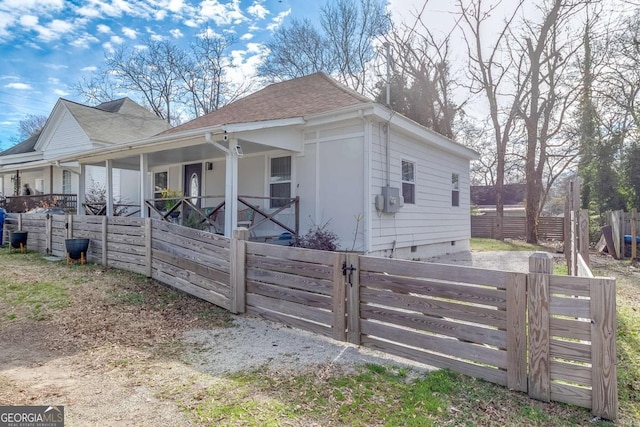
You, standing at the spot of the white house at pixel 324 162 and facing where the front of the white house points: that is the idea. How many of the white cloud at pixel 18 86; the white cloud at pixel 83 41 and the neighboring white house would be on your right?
3

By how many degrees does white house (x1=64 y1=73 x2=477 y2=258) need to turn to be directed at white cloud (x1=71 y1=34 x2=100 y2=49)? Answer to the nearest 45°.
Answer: approximately 90° to its right

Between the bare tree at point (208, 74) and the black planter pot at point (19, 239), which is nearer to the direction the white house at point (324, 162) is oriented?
the black planter pot

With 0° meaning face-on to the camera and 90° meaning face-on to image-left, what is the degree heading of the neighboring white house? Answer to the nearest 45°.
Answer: approximately 45°

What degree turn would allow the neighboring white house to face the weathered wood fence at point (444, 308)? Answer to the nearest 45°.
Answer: approximately 45° to its left

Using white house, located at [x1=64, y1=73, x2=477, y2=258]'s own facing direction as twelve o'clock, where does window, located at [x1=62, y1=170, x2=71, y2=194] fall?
The window is roughly at 3 o'clock from the white house.

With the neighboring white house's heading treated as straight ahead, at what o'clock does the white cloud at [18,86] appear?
The white cloud is roughly at 4 o'clock from the neighboring white house.

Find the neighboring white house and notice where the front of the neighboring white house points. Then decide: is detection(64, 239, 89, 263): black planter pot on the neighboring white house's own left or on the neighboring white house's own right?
on the neighboring white house's own left

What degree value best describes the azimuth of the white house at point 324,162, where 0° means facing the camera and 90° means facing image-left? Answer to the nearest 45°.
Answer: approximately 45°

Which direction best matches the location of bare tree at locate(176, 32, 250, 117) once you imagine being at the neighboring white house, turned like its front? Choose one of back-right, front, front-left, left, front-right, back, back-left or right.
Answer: back

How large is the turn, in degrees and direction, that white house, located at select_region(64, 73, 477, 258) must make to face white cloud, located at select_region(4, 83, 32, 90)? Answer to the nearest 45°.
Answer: approximately 90° to its right

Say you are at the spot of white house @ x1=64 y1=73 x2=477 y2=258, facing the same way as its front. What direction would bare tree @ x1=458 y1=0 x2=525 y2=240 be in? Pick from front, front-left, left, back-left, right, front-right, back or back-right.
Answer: back

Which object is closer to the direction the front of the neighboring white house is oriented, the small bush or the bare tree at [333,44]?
the small bush
